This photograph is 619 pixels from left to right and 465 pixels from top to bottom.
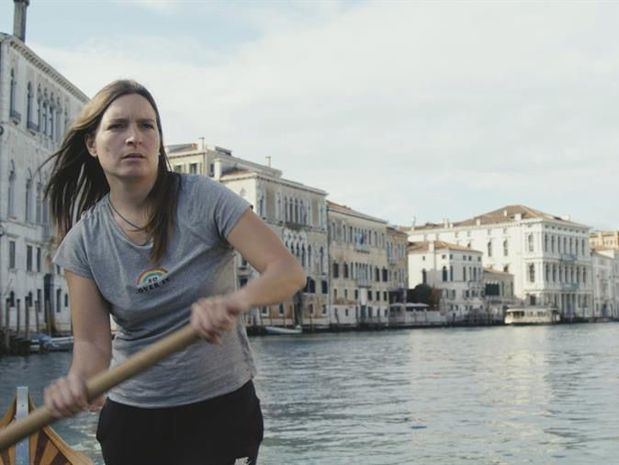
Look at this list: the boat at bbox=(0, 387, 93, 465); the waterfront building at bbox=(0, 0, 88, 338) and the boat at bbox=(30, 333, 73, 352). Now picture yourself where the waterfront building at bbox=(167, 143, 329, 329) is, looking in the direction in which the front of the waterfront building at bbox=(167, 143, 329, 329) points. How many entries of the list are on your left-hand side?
0

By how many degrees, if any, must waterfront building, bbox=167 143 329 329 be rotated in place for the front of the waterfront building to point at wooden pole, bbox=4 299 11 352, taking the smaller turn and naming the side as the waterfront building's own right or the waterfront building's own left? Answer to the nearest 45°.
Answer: approximately 45° to the waterfront building's own right

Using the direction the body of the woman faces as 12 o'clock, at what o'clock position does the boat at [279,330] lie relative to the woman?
The boat is roughly at 6 o'clock from the woman.

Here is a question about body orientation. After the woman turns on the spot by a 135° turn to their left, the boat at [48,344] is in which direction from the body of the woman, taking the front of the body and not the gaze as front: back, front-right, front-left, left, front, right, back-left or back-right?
front-left

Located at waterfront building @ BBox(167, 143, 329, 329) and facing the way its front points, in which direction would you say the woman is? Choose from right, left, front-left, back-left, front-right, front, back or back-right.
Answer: front-right

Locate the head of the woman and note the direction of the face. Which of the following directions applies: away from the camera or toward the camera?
toward the camera

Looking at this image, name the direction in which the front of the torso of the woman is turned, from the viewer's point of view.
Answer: toward the camera

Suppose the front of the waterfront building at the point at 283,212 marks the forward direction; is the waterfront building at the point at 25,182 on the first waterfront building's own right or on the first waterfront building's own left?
on the first waterfront building's own right

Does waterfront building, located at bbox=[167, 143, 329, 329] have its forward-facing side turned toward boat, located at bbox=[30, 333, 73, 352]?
no

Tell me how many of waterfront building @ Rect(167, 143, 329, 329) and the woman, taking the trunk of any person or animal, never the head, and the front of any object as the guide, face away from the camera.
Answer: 0

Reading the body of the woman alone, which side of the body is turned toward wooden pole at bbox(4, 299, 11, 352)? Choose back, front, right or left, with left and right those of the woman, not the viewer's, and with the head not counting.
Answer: back

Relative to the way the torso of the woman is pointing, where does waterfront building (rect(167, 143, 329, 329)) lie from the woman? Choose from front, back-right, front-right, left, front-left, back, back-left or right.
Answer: back

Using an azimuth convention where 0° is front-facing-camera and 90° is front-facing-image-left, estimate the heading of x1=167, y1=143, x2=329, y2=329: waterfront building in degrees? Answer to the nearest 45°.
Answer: approximately 315°

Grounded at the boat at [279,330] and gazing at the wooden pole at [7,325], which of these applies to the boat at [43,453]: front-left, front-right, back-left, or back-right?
front-left

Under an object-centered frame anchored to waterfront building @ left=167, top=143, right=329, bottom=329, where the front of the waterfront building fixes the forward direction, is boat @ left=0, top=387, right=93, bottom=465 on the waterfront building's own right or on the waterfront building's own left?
on the waterfront building's own right
